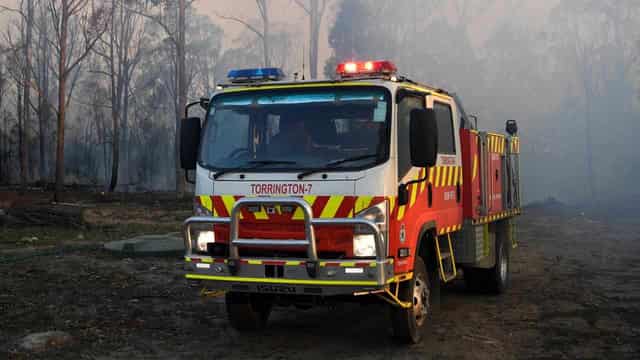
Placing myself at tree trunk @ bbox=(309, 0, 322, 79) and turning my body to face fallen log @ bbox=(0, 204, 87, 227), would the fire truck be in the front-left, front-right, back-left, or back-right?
front-left

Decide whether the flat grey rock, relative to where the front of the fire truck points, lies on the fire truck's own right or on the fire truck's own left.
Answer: on the fire truck's own right

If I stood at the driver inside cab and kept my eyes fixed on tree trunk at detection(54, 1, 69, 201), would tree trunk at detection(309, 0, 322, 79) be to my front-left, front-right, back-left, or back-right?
front-right

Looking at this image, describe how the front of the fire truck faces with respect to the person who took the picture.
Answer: facing the viewer and to the left of the viewer

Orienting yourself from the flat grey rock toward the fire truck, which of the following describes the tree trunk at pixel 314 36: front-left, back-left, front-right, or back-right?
back-left

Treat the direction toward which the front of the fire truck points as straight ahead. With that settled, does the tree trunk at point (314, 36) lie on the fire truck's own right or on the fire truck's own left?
on the fire truck's own right

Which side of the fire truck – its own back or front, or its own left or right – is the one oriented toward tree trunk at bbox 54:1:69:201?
right

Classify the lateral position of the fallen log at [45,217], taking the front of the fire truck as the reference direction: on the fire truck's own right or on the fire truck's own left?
on the fire truck's own right
